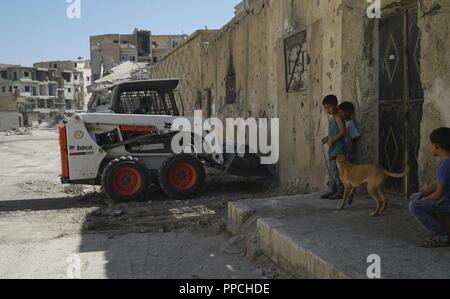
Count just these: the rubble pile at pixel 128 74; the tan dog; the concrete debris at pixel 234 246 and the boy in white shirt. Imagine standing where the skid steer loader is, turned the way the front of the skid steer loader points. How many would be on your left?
1

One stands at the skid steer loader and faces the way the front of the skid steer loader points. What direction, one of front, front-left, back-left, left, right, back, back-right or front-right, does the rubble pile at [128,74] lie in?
left

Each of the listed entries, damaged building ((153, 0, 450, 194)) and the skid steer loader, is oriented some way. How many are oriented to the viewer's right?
1

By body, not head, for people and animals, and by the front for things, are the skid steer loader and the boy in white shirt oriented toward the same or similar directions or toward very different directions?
very different directions

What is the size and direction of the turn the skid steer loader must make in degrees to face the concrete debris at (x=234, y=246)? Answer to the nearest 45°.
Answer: approximately 90° to its right

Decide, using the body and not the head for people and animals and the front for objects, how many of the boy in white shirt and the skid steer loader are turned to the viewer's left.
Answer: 1

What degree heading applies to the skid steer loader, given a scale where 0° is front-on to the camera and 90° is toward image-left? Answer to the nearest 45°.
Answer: approximately 270°

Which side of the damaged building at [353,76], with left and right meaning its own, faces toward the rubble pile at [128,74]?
right

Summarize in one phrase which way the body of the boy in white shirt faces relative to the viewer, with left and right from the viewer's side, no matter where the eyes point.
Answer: facing to the left of the viewer

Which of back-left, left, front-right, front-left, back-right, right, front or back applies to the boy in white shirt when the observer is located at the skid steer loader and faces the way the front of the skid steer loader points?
front-right

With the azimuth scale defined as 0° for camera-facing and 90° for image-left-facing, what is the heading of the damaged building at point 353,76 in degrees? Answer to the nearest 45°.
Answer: approximately 45°

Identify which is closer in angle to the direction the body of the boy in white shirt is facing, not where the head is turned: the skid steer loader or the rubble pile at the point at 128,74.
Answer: the skid steer loader

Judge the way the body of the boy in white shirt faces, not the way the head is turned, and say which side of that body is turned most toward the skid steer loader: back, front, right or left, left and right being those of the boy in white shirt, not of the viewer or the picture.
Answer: front

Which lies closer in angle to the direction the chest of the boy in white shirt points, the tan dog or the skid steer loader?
the skid steer loader
